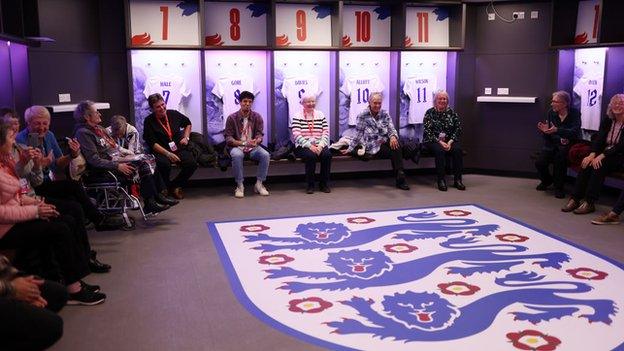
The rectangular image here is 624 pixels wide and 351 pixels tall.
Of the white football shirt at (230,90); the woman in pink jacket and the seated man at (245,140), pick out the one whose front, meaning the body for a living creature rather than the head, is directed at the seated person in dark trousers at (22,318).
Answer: the seated man

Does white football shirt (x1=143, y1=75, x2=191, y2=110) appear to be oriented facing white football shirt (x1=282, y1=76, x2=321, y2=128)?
no

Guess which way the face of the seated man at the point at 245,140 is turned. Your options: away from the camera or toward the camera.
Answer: toward the camera

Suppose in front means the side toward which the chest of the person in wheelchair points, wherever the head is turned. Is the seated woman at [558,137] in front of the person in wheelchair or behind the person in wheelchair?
in front

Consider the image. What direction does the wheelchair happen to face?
to the viewer's right

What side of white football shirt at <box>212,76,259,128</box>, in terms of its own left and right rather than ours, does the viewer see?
back

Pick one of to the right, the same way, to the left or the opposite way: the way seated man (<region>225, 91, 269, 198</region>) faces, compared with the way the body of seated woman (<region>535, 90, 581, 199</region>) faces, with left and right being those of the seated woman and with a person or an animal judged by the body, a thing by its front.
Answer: to the left

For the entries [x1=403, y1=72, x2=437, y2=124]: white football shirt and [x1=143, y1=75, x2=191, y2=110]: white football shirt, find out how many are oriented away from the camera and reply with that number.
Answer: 2

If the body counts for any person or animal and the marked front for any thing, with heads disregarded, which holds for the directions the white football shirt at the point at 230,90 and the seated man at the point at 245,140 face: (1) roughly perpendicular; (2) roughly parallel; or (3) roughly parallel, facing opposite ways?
roughly parallel, facing opposite ways

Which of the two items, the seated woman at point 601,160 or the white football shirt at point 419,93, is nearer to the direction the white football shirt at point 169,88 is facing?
the white football shirt

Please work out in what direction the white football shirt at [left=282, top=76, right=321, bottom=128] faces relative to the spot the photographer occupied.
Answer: facing away from the viewer

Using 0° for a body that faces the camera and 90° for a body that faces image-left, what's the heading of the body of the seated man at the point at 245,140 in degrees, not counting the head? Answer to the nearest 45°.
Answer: approximately 0°

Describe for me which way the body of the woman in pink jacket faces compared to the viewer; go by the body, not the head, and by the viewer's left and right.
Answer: facing to the right of the viewer

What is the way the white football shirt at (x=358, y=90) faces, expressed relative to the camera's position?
facing away from the viewer

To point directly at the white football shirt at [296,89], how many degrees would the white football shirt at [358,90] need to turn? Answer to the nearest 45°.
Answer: approximately 90° to its left

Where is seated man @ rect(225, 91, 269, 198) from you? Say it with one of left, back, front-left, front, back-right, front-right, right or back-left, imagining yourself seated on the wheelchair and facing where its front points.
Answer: front-left

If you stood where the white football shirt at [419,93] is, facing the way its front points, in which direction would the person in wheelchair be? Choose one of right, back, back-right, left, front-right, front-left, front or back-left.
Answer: back-left

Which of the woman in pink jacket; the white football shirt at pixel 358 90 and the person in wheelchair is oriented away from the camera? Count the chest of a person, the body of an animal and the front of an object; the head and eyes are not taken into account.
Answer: the white football shirt

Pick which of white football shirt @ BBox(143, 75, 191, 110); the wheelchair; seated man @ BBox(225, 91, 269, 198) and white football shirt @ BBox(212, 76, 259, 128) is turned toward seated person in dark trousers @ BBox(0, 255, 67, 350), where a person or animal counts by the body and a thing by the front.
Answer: the seated man

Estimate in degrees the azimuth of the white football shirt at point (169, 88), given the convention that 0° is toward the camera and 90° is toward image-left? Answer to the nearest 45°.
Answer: approximately 180°

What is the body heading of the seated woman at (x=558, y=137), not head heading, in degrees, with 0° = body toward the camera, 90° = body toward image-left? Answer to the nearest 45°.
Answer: approximately 45°
